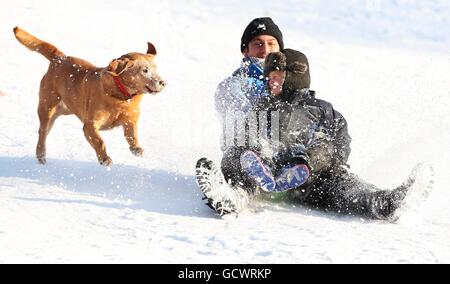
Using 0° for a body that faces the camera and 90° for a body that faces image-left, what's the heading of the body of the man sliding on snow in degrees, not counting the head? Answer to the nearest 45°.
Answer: approximately 45°

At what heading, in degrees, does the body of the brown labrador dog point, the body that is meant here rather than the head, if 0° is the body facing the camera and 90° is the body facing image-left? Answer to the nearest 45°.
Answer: approximately 315°

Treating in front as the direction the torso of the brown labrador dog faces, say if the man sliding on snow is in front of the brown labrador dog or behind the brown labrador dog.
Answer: in front

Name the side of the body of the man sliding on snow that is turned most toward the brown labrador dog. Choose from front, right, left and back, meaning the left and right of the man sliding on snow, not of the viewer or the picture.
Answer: right

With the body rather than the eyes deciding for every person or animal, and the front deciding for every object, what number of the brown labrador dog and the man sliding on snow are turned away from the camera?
0

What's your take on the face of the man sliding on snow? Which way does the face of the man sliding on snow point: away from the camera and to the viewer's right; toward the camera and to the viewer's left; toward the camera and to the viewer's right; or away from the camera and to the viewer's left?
toward the camera and to the viewer's left

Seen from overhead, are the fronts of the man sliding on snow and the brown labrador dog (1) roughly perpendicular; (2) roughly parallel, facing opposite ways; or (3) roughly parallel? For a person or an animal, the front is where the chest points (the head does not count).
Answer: roughly perpendicular
